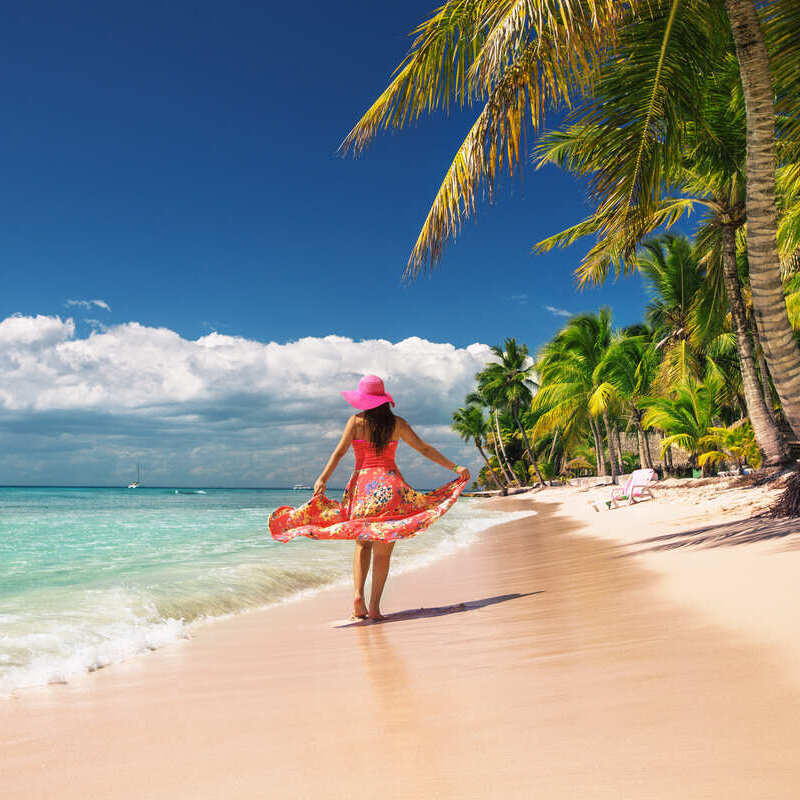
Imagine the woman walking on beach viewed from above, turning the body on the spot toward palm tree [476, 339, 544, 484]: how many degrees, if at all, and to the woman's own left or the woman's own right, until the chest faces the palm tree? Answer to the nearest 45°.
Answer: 0° — they already face it

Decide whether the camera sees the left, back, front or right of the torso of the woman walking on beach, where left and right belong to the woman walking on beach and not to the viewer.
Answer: back

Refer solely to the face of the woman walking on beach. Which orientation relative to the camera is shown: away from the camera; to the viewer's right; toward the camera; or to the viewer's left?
away from the camera

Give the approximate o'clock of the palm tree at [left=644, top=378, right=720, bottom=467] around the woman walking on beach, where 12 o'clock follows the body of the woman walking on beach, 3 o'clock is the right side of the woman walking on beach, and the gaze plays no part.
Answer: The palm tree is roughly at 1 o'clock from the woman walking on beach.

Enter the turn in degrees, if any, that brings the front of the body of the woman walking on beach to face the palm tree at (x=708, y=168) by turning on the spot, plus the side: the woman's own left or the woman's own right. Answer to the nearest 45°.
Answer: approximately 45° to the woman's own right

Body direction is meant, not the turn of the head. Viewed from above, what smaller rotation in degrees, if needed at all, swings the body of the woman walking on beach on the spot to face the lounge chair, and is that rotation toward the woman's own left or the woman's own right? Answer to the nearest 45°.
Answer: approximately 45° to the woman's own right
